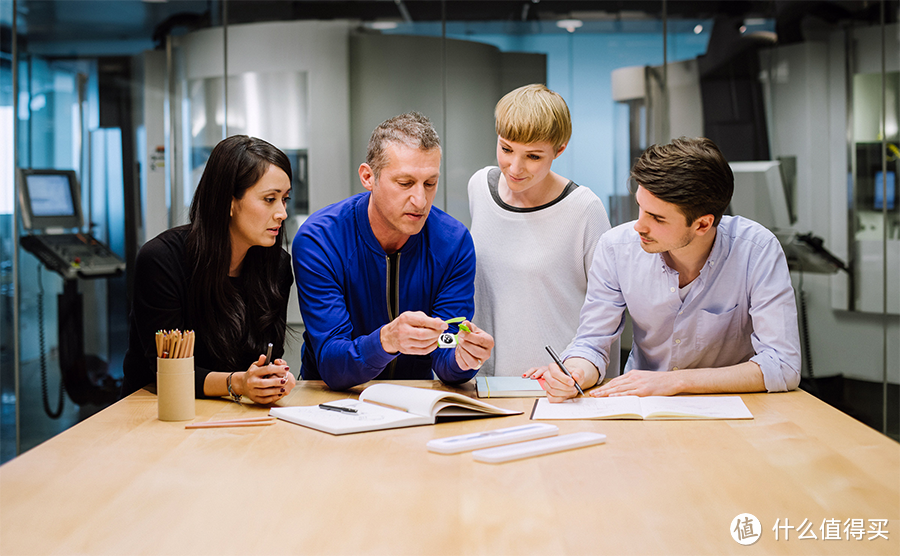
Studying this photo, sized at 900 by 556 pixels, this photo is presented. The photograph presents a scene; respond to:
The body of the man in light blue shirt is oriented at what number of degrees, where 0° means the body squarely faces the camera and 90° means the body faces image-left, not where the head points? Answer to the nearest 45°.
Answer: approximately 45°

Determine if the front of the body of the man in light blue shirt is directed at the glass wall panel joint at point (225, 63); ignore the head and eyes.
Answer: no

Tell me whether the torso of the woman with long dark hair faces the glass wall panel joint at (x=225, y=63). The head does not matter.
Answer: no

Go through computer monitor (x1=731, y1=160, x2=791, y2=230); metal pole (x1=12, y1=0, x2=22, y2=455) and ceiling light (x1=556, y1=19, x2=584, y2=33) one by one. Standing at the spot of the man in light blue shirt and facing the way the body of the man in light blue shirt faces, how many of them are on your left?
0

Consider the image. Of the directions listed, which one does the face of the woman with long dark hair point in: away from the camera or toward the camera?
toward the camera

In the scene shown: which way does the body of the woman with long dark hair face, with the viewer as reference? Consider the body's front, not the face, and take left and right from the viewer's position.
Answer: facing the viewer and to the right of the viewer

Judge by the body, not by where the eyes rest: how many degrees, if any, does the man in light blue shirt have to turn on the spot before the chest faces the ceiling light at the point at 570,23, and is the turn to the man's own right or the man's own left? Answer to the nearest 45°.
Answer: approximately 135° to the man's own right

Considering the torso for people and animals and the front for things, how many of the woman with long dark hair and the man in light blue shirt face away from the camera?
0

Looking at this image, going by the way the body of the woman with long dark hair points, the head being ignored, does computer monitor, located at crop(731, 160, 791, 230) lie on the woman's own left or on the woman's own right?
on the woman's own left

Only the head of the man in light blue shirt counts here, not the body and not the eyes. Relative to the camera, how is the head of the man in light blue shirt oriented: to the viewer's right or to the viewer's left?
to the viewer's left
